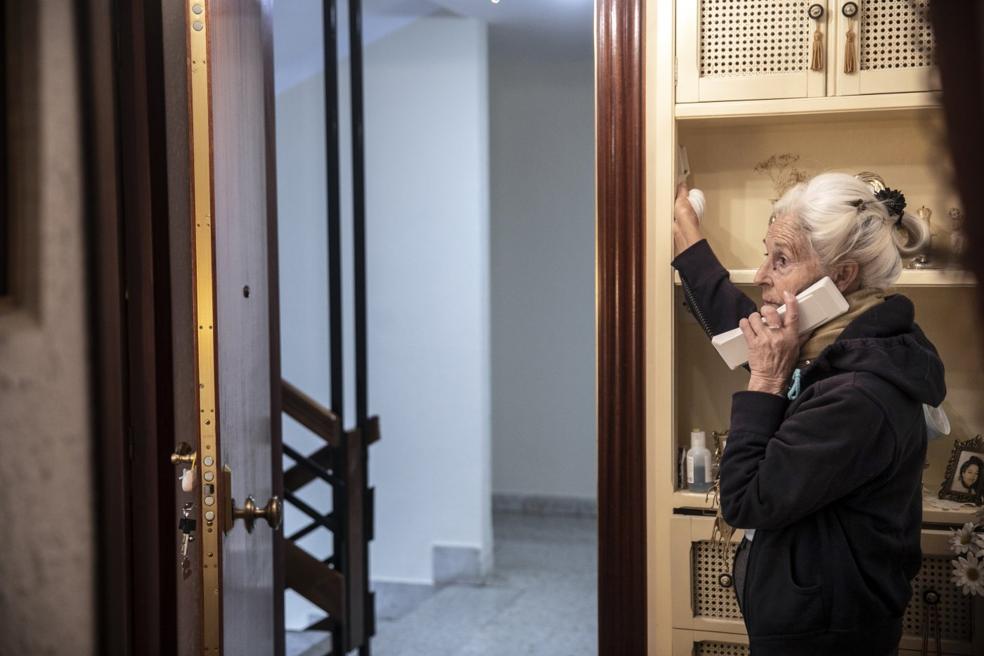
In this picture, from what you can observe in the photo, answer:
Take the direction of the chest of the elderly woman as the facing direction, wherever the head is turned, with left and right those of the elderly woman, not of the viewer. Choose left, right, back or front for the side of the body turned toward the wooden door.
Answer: front

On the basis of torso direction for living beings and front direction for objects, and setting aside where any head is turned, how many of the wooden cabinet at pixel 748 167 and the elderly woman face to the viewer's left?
1

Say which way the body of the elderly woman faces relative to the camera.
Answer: to the viewer's left

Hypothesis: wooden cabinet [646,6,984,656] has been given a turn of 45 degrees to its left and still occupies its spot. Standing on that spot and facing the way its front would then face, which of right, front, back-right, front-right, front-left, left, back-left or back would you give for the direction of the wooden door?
right

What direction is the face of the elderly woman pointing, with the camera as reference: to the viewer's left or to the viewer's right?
to the viewer's left

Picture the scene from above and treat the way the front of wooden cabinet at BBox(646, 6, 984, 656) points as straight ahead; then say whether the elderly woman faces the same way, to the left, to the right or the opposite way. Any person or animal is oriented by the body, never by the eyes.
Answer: to the right

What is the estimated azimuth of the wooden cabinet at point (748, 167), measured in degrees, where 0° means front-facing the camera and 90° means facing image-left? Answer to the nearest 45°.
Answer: approximately 0°
